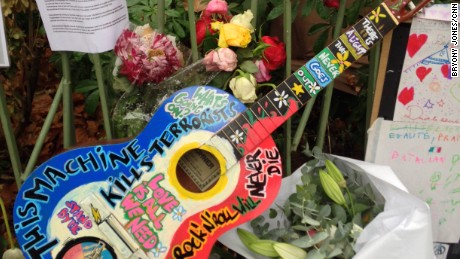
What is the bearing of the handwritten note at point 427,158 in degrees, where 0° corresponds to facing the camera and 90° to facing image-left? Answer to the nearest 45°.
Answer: approximately 0°

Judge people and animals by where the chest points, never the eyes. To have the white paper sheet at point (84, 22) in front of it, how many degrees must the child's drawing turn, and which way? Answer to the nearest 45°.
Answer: approximately 90° to its right

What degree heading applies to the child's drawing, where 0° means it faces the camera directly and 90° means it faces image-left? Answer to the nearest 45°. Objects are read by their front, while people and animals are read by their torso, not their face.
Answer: approximately 0°

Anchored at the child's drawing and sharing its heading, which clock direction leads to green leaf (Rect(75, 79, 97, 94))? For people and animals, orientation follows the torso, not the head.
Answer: The green leaf is roughly at 3 o'clock from the child's drawing.

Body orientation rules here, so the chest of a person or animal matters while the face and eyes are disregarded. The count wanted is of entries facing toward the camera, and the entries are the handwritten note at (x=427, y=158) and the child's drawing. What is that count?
2
